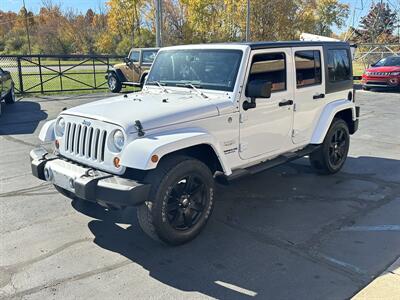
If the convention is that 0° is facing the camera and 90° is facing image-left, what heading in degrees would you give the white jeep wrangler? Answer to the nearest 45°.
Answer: approximately 45°

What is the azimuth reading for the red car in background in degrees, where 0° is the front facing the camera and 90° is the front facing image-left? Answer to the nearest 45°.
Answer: approximately 45°

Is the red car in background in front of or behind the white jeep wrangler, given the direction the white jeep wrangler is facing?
behind

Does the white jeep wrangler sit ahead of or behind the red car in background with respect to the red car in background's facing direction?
ahead
